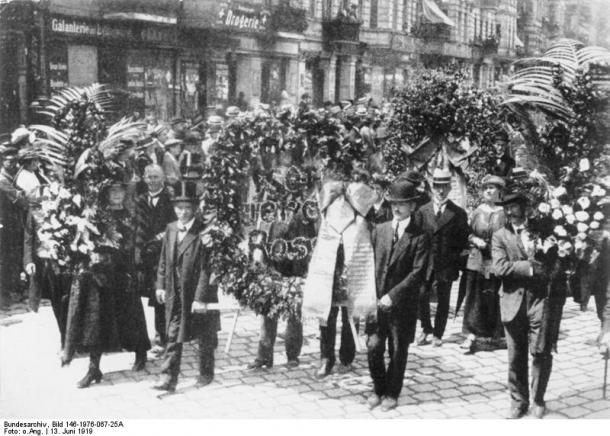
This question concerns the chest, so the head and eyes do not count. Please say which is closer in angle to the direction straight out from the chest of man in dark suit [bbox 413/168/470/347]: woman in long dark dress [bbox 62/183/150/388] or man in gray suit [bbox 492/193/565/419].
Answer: the man in gray suit

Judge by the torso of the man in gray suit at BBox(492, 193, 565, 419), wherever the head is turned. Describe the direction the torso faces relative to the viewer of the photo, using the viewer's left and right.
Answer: facing the viewer and to the right of the viewer

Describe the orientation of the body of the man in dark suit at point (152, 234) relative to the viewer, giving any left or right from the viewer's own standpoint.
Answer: facing the viewer

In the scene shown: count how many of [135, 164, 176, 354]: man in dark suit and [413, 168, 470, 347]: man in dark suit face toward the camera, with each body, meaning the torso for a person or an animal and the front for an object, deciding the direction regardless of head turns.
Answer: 2

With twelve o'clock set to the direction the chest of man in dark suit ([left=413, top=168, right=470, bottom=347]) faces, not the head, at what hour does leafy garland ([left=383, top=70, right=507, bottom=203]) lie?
The leafy garland is roughly at 6 o'clock from the man in dark suit.

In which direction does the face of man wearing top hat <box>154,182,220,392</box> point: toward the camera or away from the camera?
toward the camera

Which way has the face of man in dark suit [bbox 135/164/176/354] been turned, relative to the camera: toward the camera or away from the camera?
toward the camera

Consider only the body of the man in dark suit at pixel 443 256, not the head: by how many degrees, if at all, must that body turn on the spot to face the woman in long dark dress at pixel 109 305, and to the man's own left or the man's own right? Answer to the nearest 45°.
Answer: approximately 45° to the man's own right

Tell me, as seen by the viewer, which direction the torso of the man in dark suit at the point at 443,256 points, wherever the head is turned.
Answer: toward the camera

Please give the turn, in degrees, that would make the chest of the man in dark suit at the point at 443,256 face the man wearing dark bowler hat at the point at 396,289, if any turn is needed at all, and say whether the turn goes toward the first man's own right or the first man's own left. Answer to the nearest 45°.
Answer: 0° — they already face them

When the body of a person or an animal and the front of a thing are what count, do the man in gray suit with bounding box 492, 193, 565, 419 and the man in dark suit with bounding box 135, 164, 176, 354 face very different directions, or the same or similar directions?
same or similar directions
